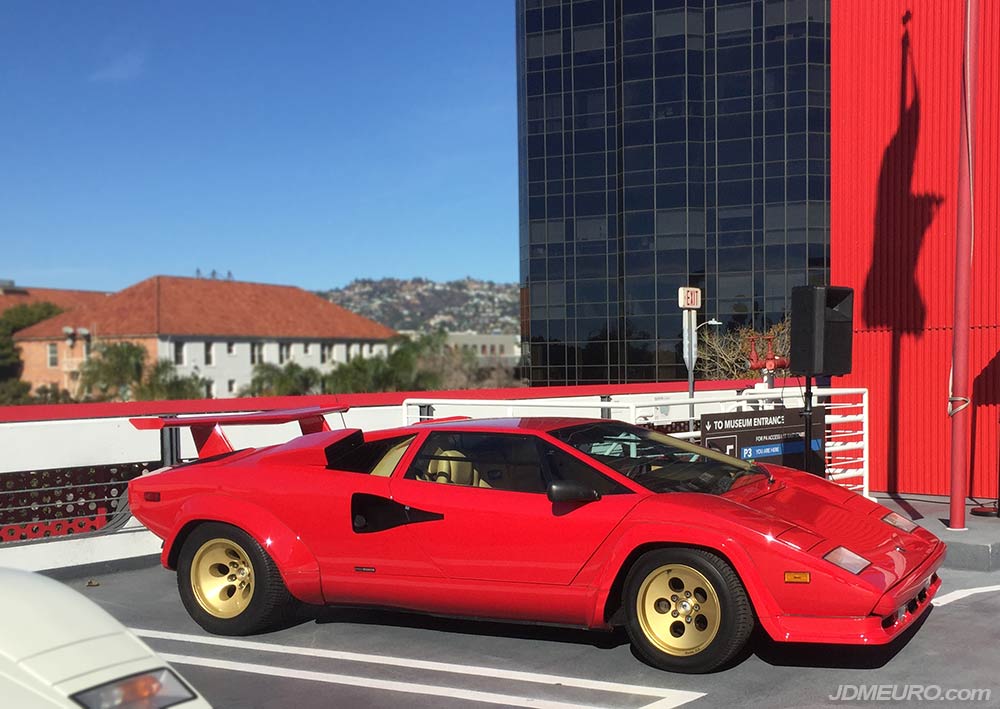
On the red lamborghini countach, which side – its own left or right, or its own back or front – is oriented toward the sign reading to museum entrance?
left

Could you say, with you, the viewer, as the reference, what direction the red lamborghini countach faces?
facing the viewer and to the right of the viewer
